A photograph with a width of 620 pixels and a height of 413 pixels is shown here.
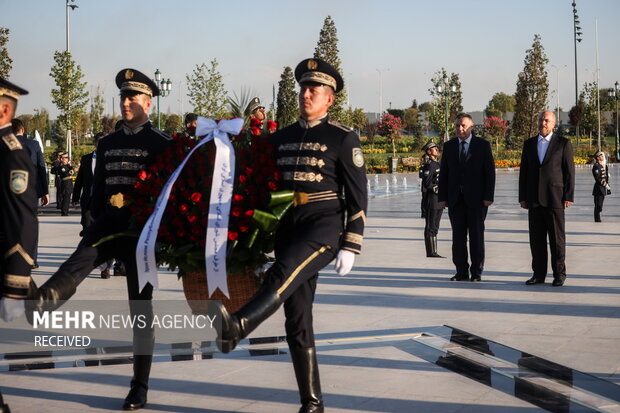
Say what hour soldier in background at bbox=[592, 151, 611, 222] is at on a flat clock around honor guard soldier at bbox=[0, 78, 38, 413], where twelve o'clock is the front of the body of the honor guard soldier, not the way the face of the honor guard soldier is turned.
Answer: The soldier in background is roughly at 6 o'clock from the honor guard soldier.

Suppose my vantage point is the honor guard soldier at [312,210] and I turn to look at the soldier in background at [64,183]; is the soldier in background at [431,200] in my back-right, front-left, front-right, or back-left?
front-right

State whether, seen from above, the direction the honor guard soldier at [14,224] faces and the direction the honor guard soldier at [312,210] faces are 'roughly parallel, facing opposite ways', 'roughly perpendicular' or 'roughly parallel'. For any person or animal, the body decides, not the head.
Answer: roughly parallel

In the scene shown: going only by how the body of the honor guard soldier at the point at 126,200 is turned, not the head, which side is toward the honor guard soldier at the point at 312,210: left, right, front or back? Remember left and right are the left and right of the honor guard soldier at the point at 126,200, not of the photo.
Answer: left

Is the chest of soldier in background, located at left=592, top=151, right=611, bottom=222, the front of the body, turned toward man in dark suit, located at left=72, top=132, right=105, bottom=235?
no

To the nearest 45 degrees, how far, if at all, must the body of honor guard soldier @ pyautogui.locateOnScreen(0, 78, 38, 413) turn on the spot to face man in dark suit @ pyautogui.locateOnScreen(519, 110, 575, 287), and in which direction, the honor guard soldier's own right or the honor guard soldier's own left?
approximately 180°

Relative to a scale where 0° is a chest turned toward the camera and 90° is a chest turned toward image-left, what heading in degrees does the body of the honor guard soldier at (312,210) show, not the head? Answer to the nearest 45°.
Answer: approximately 45°

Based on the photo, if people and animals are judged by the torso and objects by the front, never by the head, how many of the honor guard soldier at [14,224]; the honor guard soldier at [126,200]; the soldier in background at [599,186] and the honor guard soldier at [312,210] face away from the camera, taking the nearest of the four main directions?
0

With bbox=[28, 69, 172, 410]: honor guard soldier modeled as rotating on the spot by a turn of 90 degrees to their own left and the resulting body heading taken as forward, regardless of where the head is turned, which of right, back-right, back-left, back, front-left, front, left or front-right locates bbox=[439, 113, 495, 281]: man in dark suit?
left

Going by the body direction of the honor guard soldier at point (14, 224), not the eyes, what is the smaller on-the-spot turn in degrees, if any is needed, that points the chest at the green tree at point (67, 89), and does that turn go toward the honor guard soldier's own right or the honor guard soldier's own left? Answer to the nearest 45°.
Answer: approximately 135° to the honor guard soldier's own right

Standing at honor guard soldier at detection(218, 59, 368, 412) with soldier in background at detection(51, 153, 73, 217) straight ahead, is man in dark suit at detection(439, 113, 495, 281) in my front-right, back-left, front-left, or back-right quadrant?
front-right

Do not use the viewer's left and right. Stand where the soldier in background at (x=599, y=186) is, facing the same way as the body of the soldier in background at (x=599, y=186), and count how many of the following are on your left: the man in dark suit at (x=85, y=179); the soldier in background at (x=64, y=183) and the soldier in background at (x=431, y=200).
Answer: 0

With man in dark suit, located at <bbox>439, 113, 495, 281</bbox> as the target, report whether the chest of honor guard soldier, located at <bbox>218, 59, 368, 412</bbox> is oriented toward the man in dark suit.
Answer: no

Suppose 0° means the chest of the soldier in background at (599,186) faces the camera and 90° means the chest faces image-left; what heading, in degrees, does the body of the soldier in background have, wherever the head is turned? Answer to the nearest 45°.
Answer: approximately 315°

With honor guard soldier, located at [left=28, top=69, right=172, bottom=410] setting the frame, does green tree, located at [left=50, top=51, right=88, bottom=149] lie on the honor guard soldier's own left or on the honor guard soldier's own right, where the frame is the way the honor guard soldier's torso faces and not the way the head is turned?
on the honor guard soldier's own right

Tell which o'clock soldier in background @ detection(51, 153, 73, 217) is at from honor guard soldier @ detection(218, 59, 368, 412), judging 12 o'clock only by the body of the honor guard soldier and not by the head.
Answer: The soldier in background is roughly at 4 o'clock from the honor guard soldier.

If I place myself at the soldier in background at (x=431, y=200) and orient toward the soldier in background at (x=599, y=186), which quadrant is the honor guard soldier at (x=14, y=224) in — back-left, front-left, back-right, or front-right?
back-right

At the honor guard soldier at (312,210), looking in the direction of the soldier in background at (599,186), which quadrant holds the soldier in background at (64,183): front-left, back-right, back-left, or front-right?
front-left

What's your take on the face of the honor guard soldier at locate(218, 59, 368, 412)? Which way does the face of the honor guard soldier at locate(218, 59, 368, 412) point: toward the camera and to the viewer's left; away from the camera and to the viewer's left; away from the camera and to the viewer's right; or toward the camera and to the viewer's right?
toward the camera and to the viewer's left
